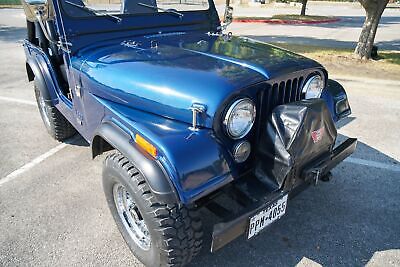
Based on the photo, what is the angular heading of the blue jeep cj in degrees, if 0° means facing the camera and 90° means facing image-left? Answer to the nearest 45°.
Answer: approximately 315°

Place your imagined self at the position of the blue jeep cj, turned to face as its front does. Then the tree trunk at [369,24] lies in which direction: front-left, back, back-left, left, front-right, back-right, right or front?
left
